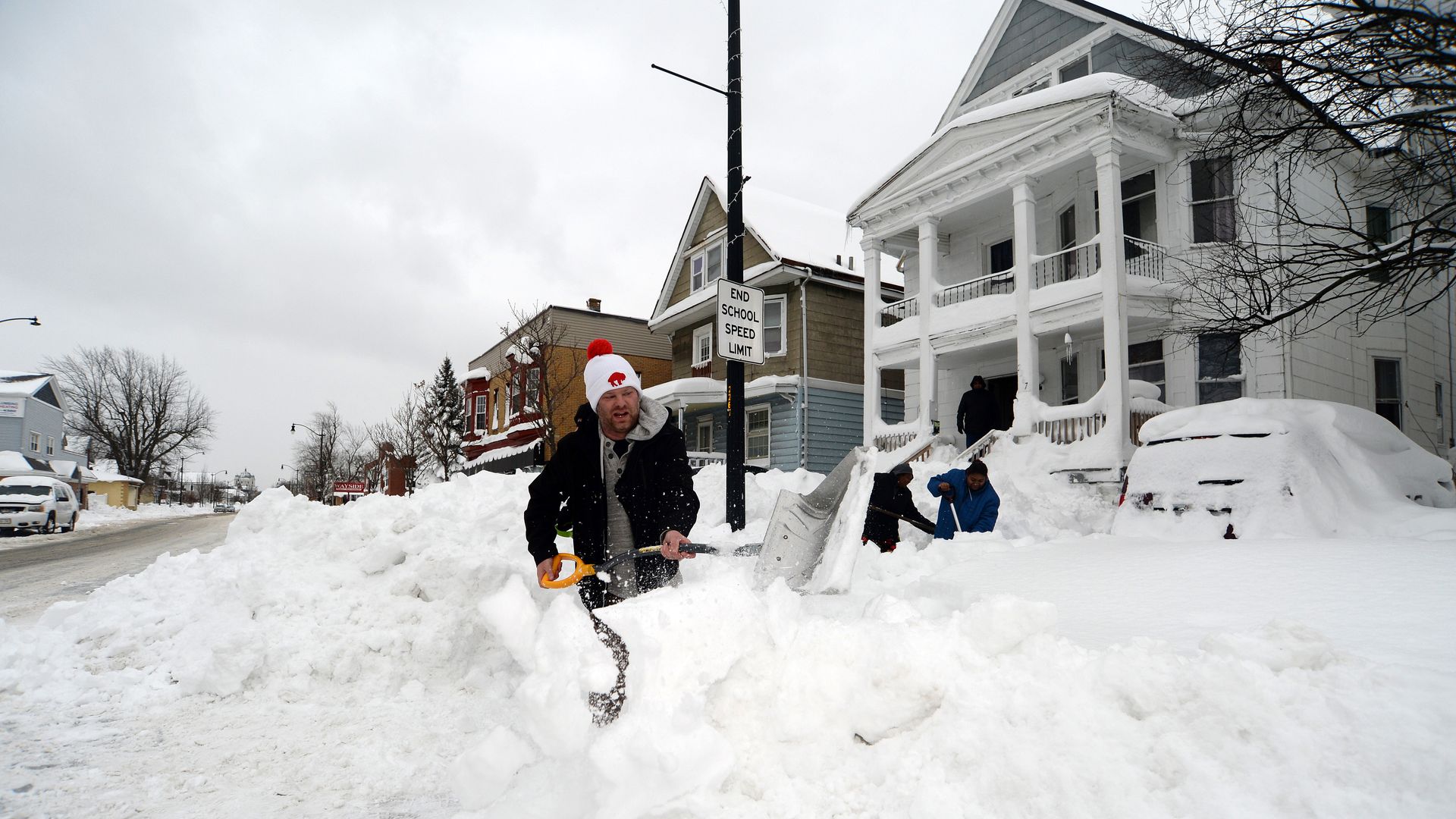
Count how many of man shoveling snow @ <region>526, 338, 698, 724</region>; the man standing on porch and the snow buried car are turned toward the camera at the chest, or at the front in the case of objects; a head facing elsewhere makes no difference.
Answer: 2

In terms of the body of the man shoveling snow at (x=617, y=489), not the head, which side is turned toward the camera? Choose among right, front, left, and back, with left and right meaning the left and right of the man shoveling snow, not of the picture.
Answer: front

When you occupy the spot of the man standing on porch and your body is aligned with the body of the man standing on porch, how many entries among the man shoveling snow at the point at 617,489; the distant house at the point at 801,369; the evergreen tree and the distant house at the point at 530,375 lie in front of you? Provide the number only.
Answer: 1

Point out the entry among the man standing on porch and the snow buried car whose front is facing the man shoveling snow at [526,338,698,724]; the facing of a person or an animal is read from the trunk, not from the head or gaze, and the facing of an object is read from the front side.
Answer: the man standing on porch

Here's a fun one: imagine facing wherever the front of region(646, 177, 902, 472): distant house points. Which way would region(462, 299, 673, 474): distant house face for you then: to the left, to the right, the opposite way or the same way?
the same way

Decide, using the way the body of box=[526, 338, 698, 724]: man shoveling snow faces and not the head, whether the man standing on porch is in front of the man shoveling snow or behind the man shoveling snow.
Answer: behind

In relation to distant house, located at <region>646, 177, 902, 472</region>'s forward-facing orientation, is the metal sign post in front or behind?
in front

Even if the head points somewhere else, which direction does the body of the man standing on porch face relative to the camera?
toward the camera

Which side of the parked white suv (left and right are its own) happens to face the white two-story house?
left

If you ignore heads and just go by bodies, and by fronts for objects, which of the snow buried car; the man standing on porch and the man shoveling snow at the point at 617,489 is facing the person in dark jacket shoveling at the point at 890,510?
the man standing on porch

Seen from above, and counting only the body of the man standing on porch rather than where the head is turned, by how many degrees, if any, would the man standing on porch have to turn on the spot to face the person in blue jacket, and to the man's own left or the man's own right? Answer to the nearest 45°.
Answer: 0° — they already face them

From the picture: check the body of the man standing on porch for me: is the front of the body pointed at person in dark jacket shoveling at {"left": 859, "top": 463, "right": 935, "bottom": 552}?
yes

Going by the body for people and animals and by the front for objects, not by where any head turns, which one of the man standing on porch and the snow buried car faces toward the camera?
the man standing on porch

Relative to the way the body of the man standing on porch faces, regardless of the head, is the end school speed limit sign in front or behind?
in front

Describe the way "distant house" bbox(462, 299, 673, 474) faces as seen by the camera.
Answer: facing the viewer and to the left of the viewer

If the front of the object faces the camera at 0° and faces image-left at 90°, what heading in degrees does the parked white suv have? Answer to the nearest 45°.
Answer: approximately 45°

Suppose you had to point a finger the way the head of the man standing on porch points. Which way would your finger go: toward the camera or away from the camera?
toward the camera

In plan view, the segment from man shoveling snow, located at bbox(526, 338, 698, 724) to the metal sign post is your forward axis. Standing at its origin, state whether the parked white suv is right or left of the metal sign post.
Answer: left
